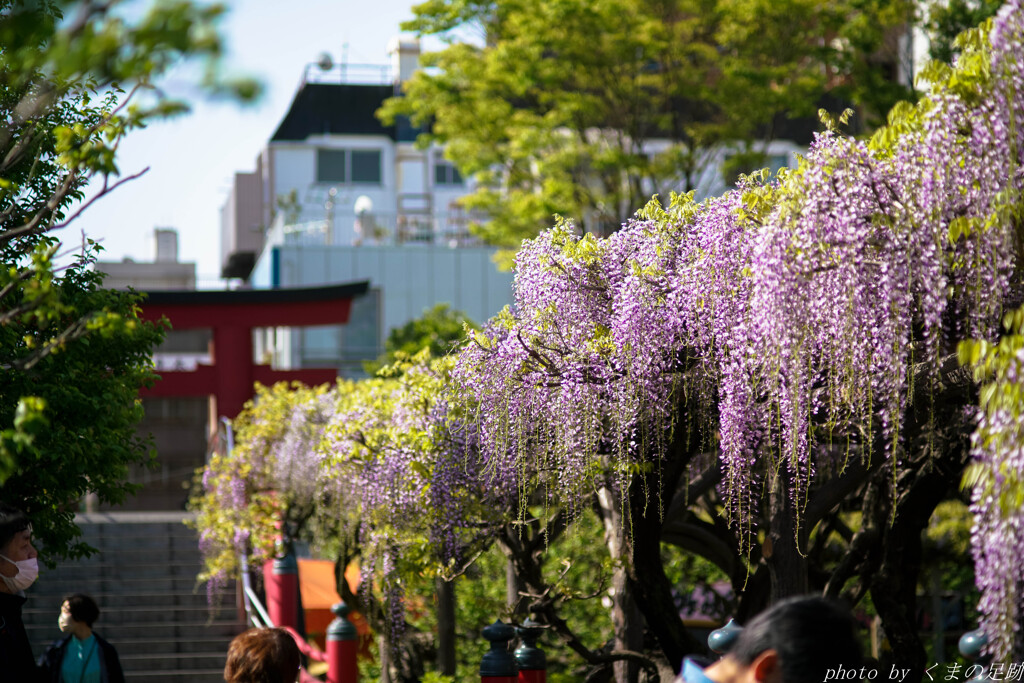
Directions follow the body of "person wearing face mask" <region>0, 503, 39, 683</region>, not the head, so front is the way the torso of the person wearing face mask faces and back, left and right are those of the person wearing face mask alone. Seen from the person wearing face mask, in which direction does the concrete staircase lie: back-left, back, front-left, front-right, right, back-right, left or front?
left

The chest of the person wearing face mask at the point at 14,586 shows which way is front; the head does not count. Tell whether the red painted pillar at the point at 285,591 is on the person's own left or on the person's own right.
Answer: on the person's own left

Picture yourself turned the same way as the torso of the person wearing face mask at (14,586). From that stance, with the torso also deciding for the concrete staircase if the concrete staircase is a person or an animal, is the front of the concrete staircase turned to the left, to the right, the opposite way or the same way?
to the right

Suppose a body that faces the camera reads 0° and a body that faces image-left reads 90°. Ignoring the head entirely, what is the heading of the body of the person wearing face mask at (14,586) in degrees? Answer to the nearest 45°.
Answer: approximately 270°

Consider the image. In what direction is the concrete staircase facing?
toward the camera

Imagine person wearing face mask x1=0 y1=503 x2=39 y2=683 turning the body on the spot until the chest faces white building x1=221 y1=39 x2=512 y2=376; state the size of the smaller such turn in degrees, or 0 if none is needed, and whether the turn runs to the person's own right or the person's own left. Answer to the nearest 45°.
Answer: approximately 90° to the person's own left

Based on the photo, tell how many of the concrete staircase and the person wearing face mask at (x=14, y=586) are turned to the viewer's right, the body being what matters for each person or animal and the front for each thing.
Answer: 1

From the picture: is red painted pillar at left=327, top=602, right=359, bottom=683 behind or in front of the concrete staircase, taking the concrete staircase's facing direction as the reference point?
in front

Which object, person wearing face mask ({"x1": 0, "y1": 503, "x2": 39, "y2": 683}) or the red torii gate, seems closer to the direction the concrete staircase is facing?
the person wearing face mask

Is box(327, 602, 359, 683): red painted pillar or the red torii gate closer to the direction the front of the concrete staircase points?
the red painted pillar

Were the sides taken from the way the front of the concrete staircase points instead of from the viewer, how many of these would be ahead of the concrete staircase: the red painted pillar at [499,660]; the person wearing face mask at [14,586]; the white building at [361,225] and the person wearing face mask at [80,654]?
3
